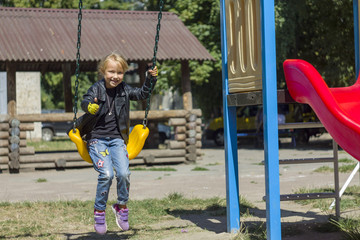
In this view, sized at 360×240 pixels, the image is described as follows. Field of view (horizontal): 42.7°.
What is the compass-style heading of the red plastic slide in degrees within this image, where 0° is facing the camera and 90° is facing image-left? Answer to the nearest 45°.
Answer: approximately 315°

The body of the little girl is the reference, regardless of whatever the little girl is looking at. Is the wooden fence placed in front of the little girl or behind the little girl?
behind

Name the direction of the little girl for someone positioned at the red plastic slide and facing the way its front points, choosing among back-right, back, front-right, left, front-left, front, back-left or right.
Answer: back-right

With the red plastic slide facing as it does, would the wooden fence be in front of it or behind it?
behind

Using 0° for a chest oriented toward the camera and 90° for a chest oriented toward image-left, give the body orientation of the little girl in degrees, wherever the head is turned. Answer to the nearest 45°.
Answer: approximately 0°

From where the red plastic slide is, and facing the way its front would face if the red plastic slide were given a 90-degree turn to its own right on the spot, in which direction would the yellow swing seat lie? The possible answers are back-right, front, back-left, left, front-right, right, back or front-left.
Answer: front-right

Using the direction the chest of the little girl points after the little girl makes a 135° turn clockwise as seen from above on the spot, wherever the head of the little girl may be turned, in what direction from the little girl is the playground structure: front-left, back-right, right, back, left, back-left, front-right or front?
back-right

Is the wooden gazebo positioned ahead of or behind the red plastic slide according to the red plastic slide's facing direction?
behind

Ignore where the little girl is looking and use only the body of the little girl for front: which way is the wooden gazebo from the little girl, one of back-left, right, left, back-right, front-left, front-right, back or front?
back
